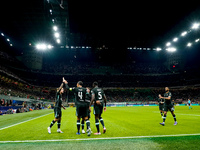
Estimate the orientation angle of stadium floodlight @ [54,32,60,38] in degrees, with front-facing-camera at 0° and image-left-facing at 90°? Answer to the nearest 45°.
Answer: approximately 0°
